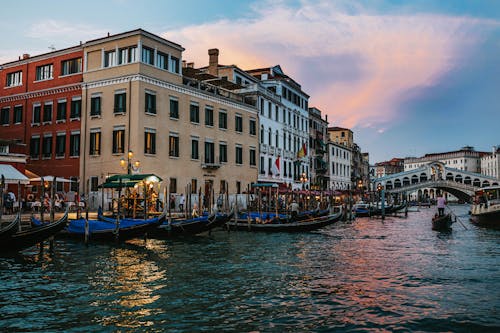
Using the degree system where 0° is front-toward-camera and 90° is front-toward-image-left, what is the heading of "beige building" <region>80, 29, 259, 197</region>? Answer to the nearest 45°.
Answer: approximately 315°

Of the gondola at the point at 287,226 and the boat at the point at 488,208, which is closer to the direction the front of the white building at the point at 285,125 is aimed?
the boat

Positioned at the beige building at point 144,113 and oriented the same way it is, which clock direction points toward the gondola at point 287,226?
The gondola is roughly at 12 o'clock from the beige building.

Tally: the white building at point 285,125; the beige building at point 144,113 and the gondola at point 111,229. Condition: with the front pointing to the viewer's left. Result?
0

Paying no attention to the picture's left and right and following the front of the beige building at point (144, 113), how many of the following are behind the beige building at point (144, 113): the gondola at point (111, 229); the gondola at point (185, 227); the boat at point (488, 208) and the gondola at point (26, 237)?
0

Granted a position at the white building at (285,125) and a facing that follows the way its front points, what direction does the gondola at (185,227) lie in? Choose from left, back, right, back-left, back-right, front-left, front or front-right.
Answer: front-right

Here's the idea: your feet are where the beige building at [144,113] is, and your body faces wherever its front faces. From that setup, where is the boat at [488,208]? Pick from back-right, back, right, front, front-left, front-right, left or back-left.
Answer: front-left

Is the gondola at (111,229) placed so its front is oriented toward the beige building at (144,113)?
no

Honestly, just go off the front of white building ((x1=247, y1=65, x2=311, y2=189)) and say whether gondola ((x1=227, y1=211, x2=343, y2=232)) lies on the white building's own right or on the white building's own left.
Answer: on the white building's own right

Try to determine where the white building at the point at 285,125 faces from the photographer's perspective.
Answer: facing the viewer and to the right of the viewer

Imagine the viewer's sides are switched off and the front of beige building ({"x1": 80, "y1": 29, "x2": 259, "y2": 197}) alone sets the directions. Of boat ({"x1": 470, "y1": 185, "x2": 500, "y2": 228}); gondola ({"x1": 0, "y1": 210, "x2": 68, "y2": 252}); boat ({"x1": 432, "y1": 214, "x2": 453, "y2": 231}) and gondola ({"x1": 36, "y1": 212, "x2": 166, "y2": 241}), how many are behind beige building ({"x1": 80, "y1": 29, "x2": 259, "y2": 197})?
0

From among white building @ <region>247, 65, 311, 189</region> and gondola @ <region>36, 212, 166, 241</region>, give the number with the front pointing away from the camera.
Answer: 0

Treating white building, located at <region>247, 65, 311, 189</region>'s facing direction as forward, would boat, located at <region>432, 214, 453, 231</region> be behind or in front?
in front

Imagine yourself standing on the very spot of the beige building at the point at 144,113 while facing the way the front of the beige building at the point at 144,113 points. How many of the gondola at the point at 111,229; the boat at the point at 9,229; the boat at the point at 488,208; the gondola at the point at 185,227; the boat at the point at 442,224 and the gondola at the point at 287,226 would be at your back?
0

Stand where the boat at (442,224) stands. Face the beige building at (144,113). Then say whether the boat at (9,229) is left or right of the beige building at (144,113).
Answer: left

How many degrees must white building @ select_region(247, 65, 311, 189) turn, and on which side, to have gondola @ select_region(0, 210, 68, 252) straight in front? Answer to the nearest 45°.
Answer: approximately 45° to its right

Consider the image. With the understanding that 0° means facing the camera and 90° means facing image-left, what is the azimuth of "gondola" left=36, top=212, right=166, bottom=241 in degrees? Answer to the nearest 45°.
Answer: approximately 270°
